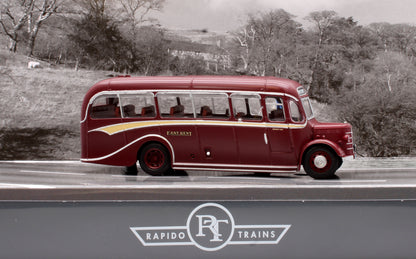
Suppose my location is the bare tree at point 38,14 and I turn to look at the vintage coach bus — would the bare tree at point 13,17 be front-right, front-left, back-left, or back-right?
back-right

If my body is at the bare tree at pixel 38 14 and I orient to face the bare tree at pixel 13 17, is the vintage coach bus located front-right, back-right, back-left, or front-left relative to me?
back-left

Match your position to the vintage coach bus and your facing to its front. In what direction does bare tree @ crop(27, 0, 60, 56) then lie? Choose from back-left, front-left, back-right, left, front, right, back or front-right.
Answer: back-left

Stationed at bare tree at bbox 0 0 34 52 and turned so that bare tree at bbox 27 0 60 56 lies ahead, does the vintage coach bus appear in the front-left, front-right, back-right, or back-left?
front-right

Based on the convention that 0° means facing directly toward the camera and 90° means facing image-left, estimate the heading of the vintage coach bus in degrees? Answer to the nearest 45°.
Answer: approximately 270°

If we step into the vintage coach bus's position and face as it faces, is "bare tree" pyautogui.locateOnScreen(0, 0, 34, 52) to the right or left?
on its left
